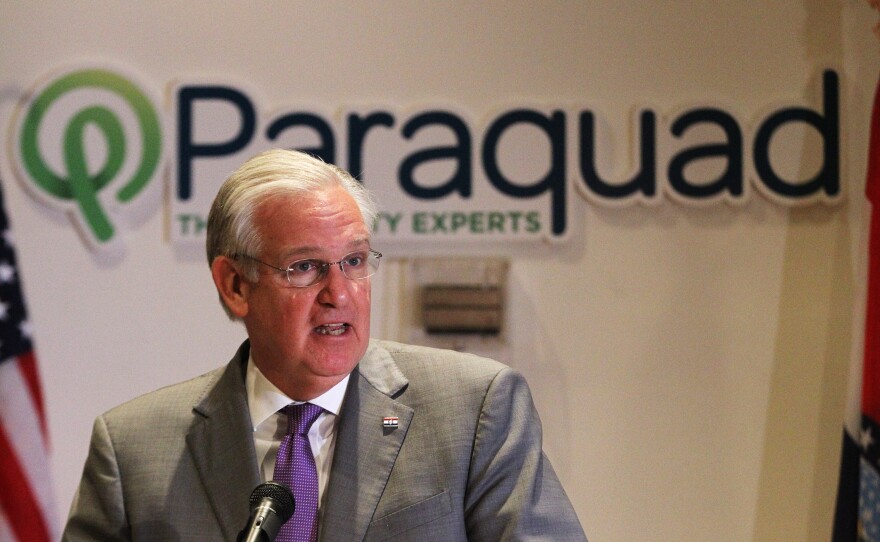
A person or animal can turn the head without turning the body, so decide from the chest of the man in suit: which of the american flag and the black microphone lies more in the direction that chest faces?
the black microphone

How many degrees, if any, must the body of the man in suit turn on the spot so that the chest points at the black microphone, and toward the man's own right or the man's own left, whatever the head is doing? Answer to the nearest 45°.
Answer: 0° — they already face it

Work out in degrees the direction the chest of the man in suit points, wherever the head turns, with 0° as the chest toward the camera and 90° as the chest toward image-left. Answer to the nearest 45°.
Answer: approximately 0°

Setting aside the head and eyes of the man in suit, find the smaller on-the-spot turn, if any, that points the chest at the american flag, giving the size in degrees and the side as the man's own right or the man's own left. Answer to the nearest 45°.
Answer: approximately 135° to the man's own right

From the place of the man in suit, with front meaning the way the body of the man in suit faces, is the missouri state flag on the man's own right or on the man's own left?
on the man's own left
